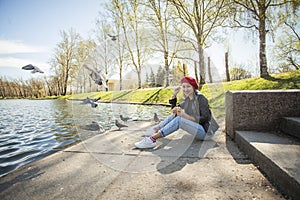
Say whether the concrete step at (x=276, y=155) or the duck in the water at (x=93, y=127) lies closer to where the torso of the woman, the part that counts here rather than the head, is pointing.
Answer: the duck in the water

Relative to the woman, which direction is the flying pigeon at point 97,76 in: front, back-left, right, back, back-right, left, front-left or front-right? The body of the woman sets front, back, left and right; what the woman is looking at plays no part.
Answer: front-right

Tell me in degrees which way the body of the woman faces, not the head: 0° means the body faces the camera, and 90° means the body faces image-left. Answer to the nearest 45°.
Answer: approximately 45°
